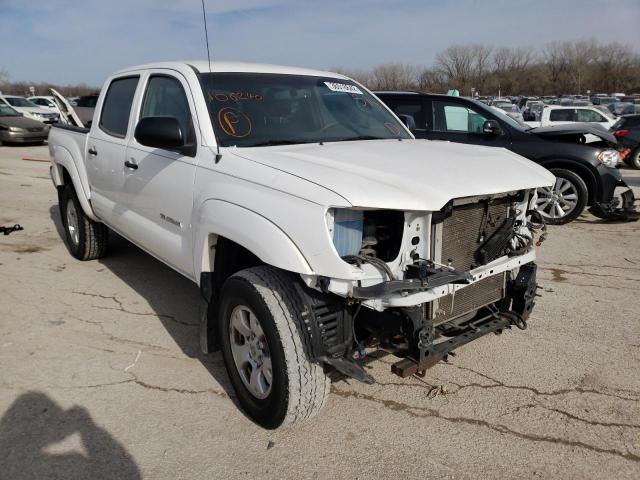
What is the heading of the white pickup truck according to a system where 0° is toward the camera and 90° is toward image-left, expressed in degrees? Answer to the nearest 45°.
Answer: approximately 315°

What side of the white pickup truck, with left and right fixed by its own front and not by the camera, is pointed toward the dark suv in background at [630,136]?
left

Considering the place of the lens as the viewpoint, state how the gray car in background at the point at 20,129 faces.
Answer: facing the viewer and to the right of the viewer

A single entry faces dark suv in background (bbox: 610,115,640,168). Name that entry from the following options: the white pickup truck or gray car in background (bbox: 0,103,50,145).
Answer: the gray car in background

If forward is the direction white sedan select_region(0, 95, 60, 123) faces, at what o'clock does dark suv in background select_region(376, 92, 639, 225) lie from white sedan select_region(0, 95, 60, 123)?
The dark suv in background is roughly at 1 o'clock from the white sedan.

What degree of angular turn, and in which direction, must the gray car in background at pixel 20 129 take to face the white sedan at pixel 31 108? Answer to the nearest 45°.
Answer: approximately 135° to its left

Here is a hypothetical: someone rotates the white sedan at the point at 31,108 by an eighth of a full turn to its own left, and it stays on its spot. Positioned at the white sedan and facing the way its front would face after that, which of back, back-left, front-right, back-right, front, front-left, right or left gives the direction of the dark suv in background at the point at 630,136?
front-right

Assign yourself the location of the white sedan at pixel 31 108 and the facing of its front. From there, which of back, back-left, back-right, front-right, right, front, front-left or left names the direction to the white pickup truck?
front-right

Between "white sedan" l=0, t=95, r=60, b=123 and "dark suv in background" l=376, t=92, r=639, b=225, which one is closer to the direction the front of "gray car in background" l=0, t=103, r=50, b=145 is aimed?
the dark suv in background

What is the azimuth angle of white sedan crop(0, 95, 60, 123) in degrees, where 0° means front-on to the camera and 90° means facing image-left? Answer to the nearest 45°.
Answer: approximately 315°

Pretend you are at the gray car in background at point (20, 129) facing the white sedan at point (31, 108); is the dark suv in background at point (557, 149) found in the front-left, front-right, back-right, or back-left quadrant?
back-right

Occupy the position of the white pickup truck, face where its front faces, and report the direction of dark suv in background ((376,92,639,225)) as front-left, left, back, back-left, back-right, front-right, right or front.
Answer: left

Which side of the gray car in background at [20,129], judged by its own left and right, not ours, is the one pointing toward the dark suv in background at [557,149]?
front

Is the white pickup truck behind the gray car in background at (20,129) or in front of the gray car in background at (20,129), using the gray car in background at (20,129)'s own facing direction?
in front

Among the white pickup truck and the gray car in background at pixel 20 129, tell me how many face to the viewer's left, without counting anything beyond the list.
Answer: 0
